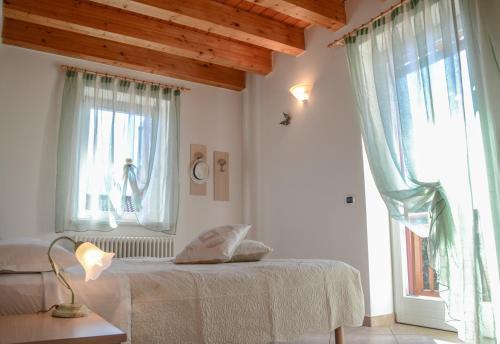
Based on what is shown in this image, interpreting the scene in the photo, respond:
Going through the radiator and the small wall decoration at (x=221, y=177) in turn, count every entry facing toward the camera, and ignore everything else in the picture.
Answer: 2

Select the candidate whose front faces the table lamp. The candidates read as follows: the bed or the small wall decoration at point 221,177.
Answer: the small wall decoration

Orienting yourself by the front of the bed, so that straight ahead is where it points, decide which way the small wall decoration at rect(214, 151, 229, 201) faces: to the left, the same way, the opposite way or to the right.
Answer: to the right

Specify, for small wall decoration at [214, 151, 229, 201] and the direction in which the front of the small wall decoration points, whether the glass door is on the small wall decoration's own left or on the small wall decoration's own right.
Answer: on the small wall decoration's own left

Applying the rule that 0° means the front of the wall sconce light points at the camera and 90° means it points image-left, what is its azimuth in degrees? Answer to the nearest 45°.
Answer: approximately 45°

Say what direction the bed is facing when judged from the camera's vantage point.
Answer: facing to the right of the viewer

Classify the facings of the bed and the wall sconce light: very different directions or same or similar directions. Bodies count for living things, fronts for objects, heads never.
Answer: very different directions
